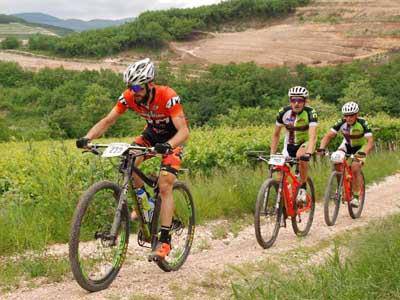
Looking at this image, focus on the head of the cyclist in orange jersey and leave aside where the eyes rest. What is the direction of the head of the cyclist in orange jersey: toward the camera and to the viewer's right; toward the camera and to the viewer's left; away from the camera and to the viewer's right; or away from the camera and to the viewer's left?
toward the camera and to the viewer's left

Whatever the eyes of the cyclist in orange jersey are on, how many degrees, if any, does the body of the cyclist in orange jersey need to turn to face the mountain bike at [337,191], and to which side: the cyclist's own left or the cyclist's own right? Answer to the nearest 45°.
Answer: approximately 180°

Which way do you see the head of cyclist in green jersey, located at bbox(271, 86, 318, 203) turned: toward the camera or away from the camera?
toward the camera

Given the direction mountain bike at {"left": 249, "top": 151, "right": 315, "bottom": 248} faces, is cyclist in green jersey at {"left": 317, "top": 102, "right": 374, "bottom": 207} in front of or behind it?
behind

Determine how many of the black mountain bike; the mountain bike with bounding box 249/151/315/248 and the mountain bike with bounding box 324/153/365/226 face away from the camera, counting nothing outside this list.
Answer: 0

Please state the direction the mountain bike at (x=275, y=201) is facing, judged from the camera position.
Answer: facing the viewer and to the left of the viewer

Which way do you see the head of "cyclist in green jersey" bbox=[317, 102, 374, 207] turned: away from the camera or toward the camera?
toward the camera

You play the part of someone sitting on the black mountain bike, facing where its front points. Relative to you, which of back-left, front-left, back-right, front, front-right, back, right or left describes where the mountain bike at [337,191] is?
back

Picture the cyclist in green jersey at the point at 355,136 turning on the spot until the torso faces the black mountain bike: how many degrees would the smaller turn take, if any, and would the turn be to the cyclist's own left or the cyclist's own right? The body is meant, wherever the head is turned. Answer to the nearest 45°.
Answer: approximately 45° to the cyclist's own left

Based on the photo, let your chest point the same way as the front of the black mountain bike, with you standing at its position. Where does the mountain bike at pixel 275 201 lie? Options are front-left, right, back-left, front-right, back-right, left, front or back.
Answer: back

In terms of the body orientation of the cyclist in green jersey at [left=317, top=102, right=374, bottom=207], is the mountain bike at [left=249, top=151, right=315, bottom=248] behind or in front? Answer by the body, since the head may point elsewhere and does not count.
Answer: in front

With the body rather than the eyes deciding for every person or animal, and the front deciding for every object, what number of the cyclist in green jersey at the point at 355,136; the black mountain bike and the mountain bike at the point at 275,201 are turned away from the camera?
0

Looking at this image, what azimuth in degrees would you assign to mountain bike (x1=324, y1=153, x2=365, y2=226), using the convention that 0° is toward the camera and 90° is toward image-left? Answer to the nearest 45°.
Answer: approximately 45°
